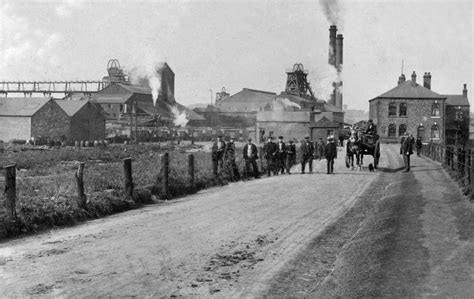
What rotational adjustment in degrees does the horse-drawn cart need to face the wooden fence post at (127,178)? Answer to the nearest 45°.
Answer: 0° — it already faces it

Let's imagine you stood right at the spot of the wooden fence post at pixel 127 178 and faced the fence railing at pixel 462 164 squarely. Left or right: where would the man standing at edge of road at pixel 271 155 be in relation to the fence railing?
left

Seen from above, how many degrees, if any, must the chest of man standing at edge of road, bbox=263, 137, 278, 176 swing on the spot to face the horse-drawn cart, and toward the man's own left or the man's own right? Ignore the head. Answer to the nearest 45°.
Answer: approximately 90° to the man's own left

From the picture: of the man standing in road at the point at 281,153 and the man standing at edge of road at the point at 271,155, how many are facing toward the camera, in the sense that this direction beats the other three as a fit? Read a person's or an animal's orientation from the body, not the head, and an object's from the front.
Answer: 2

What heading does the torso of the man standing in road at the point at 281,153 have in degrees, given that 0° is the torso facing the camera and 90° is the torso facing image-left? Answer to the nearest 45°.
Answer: approximately 0°

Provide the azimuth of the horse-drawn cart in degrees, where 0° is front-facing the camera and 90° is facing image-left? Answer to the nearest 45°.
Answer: approximately 45°

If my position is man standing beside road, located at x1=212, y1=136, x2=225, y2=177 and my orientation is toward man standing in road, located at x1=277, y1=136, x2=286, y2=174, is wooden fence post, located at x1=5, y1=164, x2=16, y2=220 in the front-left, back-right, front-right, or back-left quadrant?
back-right
